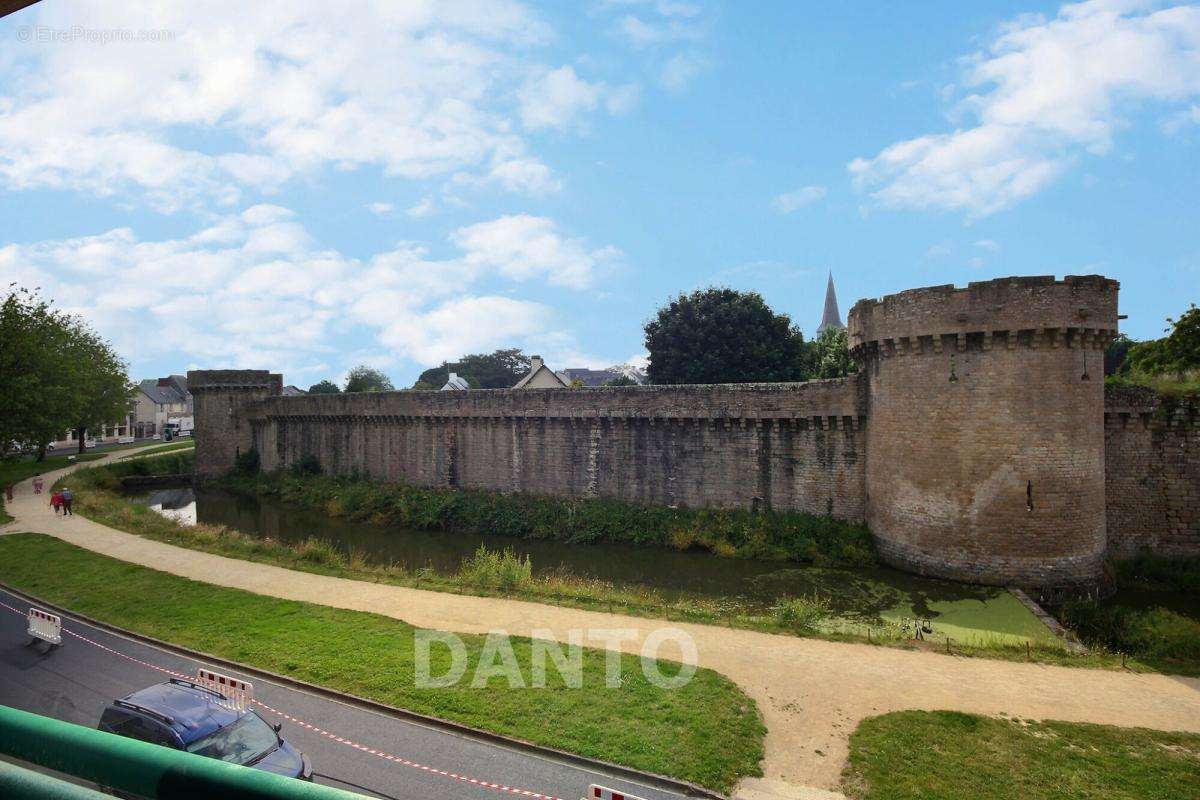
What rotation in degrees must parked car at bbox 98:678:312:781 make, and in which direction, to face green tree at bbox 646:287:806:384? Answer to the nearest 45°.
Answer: approximately 90° to its left

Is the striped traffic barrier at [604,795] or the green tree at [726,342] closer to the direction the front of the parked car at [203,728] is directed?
the striped traffic barrier

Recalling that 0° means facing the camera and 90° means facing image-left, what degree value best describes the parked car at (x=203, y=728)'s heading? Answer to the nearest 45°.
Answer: approximately 315°

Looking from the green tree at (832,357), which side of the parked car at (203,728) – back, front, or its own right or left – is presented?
left

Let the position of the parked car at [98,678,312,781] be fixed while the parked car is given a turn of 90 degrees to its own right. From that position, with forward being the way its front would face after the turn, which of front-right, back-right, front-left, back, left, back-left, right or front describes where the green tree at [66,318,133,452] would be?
back-right

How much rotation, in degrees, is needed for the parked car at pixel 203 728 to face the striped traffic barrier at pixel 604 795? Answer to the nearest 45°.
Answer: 0° — it already faces it

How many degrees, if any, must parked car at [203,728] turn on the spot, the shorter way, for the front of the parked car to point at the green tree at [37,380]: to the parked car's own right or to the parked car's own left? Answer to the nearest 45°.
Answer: approximately 135° to the parked car's own left

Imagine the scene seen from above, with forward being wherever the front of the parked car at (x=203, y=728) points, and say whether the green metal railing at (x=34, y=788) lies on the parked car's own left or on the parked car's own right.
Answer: on the parked car's own right

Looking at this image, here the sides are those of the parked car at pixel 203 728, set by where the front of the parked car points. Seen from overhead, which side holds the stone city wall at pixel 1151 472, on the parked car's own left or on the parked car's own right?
on the parked car's own left
